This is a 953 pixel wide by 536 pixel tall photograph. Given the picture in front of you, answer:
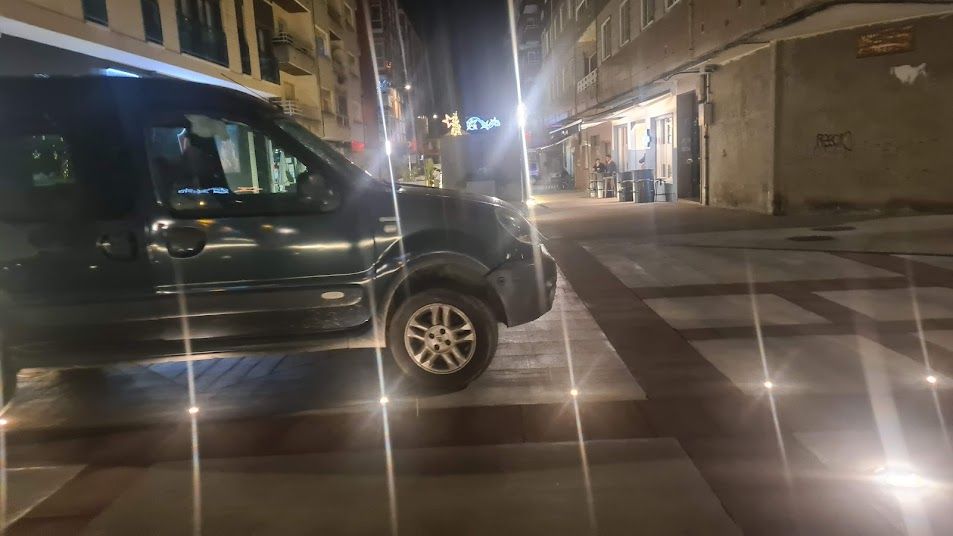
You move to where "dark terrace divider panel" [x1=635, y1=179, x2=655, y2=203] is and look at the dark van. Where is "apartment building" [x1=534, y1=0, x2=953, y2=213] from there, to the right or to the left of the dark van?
left

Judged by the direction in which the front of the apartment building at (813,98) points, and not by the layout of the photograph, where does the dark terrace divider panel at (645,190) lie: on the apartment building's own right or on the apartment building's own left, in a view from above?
on the apartment building's own right

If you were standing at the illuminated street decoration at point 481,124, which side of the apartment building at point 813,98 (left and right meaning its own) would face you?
right

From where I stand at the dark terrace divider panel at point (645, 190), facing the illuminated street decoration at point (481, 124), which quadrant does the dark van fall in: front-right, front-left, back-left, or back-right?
back-left

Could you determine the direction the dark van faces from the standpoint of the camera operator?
facing to the right of the viewer

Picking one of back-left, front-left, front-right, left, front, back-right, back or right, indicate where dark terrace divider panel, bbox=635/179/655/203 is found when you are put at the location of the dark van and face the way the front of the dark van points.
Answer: front-left

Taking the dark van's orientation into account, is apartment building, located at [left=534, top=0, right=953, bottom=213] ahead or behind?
ahead

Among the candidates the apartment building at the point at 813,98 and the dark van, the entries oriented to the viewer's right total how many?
1

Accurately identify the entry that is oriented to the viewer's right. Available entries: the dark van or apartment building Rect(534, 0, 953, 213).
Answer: the dark van

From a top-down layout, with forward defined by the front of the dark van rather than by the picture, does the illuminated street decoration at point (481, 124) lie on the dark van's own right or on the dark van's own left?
on the dark van's own left

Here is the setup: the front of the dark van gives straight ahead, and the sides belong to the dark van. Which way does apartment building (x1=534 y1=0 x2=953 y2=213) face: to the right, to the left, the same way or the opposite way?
the opposite way
